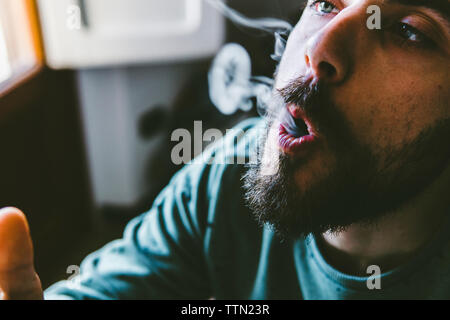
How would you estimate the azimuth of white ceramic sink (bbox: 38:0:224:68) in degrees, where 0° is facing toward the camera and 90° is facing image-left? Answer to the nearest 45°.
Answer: approximately 0°
